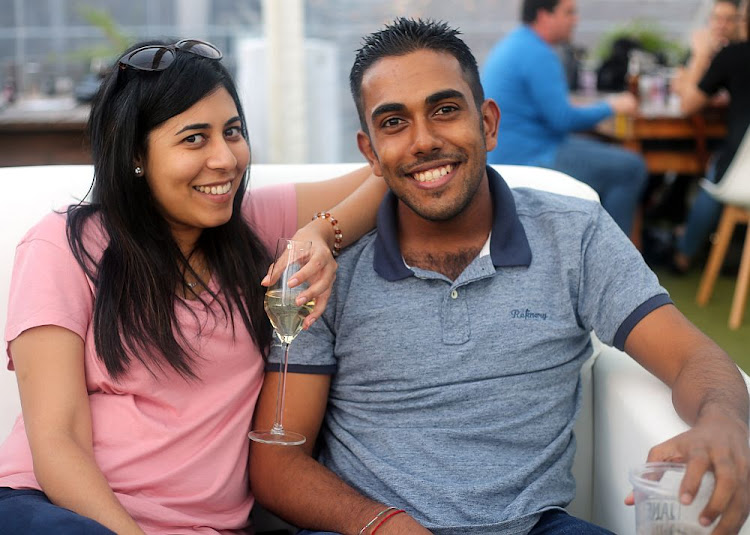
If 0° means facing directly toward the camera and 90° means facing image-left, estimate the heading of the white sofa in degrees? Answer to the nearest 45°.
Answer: approximately 0°

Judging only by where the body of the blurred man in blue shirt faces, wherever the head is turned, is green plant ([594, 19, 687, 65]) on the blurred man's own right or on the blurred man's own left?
on the blurred man's own left

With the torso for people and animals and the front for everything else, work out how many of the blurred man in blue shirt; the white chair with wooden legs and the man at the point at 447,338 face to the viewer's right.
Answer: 1

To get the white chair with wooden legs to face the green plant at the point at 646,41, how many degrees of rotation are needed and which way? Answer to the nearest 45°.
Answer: approximately 45° to its right

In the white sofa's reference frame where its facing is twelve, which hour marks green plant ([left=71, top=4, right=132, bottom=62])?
The green plant is roughly at 5 o'clock from the white sofa.

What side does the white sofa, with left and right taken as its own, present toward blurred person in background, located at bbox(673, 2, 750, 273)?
back

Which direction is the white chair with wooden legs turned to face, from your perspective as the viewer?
facing away from the viewer and to the left of the viewer

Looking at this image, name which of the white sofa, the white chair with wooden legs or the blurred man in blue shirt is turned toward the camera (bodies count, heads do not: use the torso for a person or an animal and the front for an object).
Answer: the white sofa

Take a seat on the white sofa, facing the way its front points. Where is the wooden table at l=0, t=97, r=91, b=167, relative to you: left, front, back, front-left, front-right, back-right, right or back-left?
back-right

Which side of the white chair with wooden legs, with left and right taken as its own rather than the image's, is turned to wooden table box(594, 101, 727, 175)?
front

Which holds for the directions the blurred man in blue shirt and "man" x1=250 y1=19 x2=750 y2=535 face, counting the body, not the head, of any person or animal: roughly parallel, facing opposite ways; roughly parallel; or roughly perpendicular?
roughly perpendicular

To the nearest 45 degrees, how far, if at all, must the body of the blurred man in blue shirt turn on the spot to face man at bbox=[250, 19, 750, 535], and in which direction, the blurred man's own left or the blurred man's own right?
approximately 90° to the blurred man's own right

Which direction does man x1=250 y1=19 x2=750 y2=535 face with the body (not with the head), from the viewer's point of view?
toward the camera

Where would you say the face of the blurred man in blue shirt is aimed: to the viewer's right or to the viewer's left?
to the viewer's right

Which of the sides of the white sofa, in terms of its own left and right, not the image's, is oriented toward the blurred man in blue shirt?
back

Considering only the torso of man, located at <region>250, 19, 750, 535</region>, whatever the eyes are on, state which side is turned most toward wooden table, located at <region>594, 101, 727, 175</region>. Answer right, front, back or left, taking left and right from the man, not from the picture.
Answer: back

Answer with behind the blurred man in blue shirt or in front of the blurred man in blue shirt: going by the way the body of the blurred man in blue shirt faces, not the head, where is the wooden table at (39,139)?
behind

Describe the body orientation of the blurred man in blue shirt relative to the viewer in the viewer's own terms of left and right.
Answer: facing to the right of the viewer

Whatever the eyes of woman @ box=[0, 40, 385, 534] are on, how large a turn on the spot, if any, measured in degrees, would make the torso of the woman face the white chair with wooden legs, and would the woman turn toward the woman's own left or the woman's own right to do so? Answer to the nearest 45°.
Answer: approximately 90° to the woman's own left
